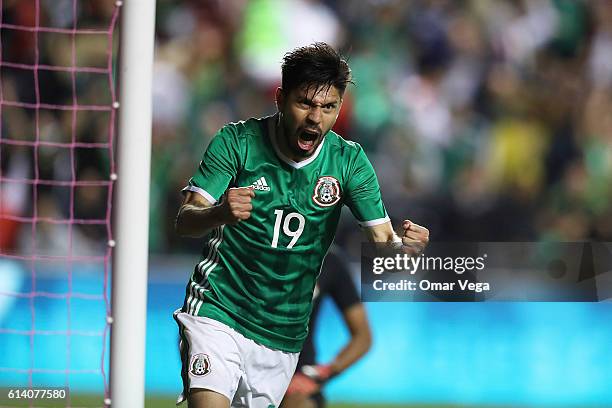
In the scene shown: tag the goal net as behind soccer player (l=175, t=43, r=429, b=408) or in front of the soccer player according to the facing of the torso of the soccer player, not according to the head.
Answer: behind

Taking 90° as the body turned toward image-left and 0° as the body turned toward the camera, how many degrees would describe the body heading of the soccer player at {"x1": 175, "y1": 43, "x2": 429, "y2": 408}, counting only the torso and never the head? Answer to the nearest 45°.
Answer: approximately 315°
